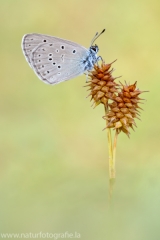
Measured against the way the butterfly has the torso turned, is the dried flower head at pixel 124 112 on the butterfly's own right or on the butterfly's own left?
on the butterfly's own right

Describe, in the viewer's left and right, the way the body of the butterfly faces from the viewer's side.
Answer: facing to the right of the viewer
